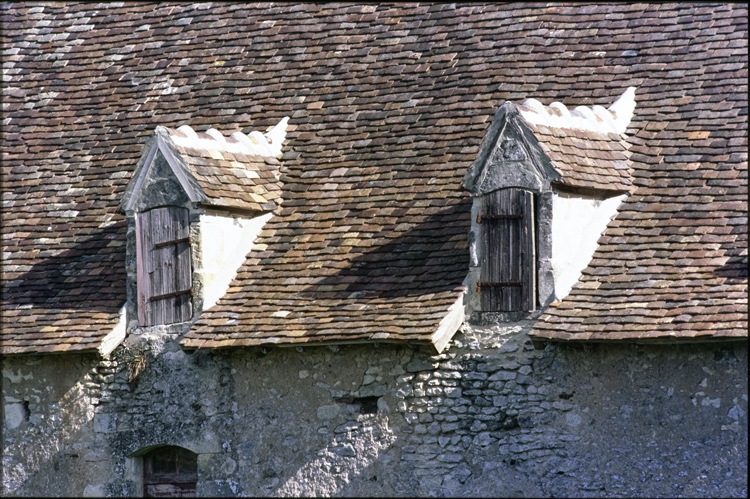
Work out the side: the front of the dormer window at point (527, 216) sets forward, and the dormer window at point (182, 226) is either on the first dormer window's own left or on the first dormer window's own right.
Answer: on the first dormer window's own right

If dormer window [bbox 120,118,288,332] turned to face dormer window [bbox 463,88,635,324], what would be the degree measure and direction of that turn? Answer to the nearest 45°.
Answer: approximately 90° to its left

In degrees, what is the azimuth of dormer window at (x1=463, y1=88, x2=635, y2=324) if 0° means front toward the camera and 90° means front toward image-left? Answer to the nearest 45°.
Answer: approximately 45°

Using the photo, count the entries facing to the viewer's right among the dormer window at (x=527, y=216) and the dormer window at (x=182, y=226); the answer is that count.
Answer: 0
